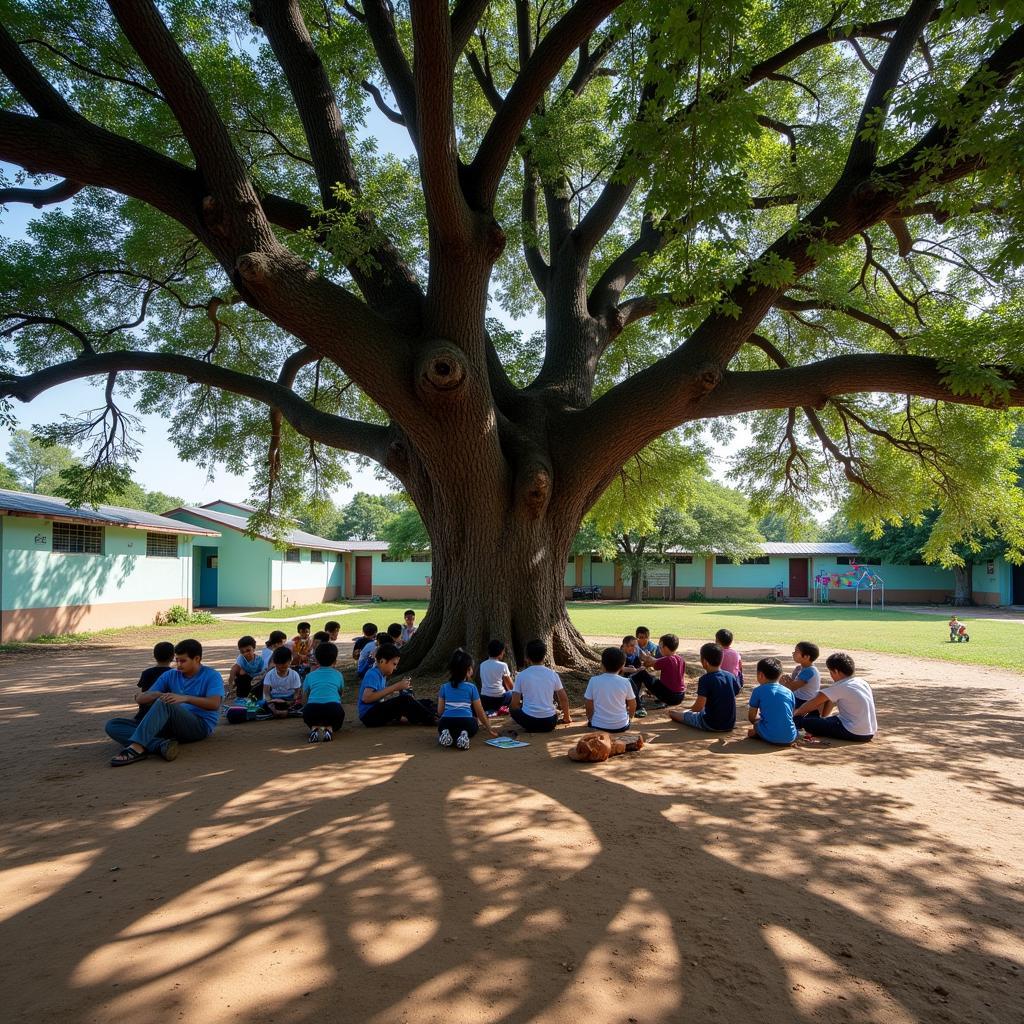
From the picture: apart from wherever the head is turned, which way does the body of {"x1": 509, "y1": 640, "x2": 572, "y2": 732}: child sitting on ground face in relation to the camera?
away from the camera

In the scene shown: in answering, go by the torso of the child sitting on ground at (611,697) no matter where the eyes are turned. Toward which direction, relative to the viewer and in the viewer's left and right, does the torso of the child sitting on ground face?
facing away from the viewer

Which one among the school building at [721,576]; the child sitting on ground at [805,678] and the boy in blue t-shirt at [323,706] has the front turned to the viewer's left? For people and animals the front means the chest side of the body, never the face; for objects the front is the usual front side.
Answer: the child sitting on ground

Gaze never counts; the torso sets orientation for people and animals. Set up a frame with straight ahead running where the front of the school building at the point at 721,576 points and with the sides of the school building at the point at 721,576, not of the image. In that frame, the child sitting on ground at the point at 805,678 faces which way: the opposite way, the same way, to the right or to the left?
to the right

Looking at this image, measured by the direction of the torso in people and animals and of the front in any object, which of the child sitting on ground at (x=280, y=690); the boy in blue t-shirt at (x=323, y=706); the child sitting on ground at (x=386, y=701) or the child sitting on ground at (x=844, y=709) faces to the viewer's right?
the child sitting on ground at (x=386, y=701)

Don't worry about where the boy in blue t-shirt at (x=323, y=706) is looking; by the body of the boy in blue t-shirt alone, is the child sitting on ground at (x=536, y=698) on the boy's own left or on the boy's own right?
on the boy's own right

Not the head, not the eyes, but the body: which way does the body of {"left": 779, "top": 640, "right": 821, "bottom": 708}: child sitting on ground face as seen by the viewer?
to the viewer's left

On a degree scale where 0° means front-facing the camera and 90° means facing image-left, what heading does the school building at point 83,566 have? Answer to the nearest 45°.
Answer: approximately 315°

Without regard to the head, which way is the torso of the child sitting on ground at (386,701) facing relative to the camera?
to the viewer's right

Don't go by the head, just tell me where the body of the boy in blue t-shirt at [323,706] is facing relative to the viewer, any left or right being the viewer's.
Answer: facing away from the viewer

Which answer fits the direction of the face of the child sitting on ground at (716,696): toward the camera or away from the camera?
away from the camera

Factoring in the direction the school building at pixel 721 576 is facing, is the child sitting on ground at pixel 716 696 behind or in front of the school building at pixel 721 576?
in front

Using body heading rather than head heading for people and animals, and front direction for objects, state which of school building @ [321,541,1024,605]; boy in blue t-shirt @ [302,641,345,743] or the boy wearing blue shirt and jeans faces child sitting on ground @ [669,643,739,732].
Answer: the school building

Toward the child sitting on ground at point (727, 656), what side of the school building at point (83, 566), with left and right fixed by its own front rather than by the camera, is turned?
front

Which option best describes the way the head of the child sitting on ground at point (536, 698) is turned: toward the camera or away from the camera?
away from the camera
